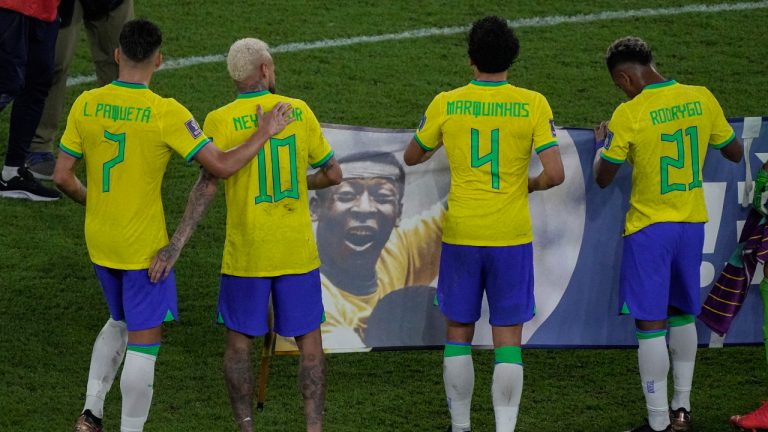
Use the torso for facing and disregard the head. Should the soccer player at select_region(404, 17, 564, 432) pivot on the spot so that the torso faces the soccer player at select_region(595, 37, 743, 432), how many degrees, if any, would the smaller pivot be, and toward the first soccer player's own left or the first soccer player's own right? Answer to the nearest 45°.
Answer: approximately 90° to the first soccer player's own right

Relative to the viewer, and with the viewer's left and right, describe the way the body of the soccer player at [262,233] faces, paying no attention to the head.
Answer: facing away from the viewer

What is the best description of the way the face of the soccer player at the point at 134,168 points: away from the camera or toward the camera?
away from the camera

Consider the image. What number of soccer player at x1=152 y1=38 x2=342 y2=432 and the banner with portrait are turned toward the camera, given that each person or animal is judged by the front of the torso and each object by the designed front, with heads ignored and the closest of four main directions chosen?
1

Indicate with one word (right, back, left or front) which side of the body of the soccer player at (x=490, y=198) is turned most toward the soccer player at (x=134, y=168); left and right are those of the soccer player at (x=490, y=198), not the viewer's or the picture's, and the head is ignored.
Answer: left

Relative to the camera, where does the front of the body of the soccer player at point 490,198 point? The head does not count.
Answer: away from the camera

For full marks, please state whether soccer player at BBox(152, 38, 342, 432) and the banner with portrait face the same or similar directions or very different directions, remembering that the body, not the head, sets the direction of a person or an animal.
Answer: very different directions

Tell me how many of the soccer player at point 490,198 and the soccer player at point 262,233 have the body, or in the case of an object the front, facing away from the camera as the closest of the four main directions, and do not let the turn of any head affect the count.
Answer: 2

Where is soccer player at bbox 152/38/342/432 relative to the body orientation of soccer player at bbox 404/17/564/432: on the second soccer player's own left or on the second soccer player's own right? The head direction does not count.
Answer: on the second soccer player's own left

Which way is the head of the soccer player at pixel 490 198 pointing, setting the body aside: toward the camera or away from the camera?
away from the camera
